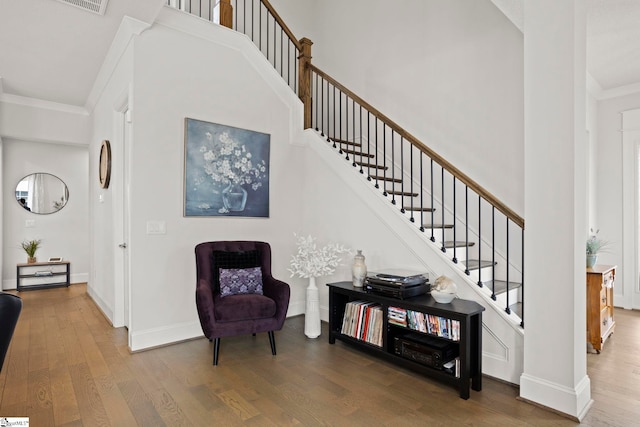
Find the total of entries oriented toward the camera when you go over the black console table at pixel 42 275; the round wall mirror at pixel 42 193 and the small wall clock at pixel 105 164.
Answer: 2

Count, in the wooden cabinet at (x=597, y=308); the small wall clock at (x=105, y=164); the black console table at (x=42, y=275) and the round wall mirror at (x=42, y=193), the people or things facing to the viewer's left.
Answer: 1

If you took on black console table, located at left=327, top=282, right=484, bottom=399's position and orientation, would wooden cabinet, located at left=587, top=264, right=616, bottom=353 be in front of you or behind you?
behind

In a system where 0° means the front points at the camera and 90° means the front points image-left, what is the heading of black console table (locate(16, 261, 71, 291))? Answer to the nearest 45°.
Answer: approximately 0°

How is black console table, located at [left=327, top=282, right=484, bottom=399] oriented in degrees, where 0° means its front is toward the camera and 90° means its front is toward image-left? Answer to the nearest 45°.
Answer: approximately 45°

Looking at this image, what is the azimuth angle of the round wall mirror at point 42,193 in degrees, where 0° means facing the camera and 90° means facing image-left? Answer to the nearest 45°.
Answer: approximately 0°
